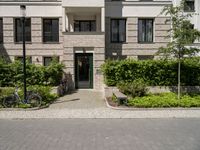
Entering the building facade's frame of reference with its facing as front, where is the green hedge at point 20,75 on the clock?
The green hedge is roughly at 1 o'clock from the building facade.

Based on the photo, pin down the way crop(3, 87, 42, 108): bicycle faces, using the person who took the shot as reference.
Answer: facing to the left of the viewer

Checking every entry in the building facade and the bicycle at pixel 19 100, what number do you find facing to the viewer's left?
1

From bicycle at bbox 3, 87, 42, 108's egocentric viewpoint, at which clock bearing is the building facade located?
The building facade is roughly at 4 o'clock from the bicycle.

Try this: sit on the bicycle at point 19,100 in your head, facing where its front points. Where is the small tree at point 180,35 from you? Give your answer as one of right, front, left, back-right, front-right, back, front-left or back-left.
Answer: back

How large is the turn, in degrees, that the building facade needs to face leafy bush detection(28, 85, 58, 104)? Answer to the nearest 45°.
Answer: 0° — it already faces it

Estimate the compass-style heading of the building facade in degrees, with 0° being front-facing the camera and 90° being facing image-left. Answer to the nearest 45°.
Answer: approximately 0°

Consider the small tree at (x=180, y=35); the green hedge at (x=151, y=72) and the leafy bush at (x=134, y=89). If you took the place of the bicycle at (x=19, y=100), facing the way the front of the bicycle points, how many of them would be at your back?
3

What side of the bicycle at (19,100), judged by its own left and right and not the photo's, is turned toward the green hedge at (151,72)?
back

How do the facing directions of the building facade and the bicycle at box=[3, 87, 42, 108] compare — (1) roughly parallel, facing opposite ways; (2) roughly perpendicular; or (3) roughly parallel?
roughly perpendicular

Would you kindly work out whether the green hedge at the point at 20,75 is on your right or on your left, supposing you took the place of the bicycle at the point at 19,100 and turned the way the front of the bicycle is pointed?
on your right

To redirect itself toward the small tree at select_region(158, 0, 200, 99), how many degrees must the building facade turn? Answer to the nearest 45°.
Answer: approximately 45° to its left
